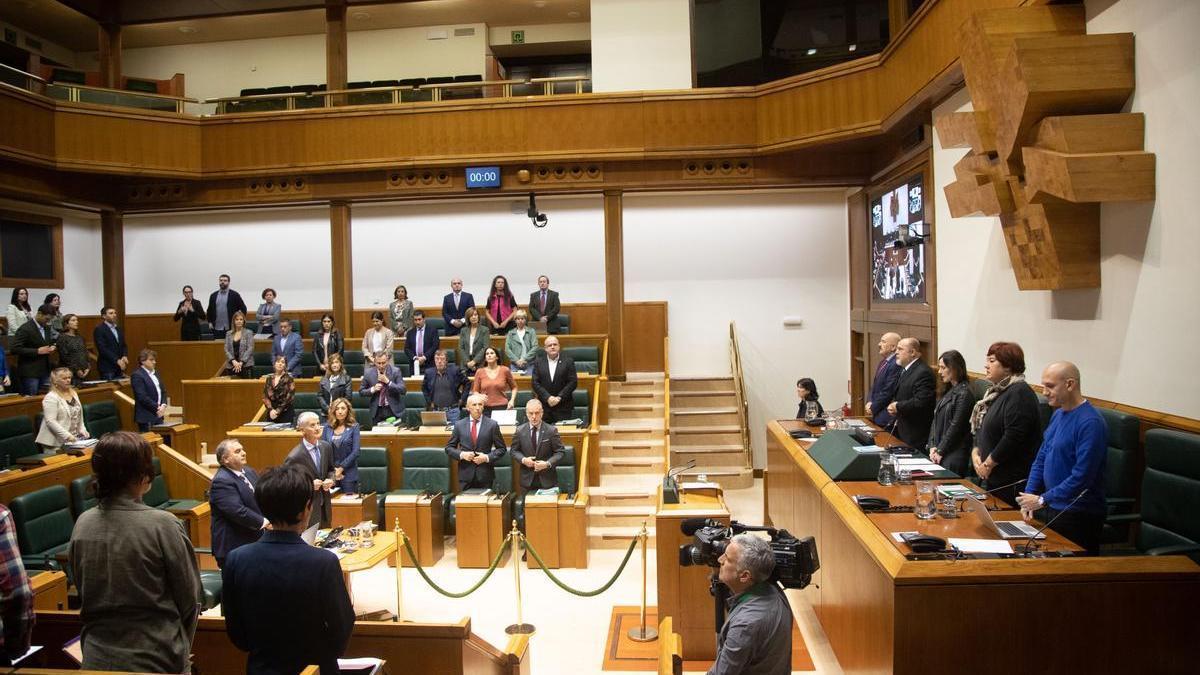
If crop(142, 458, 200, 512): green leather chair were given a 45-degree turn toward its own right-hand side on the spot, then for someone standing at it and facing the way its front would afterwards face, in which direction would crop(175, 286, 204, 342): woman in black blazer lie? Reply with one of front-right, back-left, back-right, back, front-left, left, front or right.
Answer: back-left

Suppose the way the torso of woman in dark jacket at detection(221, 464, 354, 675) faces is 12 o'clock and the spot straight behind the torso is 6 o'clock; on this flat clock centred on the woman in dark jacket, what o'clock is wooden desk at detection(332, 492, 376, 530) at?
The wooden desk is roughly at 12 o'clock from the woman in dark jacket.

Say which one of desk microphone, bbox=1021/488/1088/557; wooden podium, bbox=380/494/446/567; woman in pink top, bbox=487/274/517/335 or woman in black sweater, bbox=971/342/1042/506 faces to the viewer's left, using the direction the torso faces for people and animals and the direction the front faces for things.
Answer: the woman in black sweater

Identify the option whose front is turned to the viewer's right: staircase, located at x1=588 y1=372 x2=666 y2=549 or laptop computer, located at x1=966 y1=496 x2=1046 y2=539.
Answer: the laptop computer

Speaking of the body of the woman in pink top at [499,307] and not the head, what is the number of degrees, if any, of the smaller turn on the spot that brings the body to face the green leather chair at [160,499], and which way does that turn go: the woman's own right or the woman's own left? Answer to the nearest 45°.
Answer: approximately 45° to the woman's own right

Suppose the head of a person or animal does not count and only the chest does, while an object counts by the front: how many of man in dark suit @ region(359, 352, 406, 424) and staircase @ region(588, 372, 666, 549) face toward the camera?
2

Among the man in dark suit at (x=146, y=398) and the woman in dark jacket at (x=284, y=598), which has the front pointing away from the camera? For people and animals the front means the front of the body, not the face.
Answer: the woman in dark jacket at (x=284, y=598)

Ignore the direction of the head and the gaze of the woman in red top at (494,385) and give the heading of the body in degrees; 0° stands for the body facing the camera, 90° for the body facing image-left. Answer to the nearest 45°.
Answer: approximately 0°

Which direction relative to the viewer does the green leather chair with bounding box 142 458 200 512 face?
to the viewer's right
